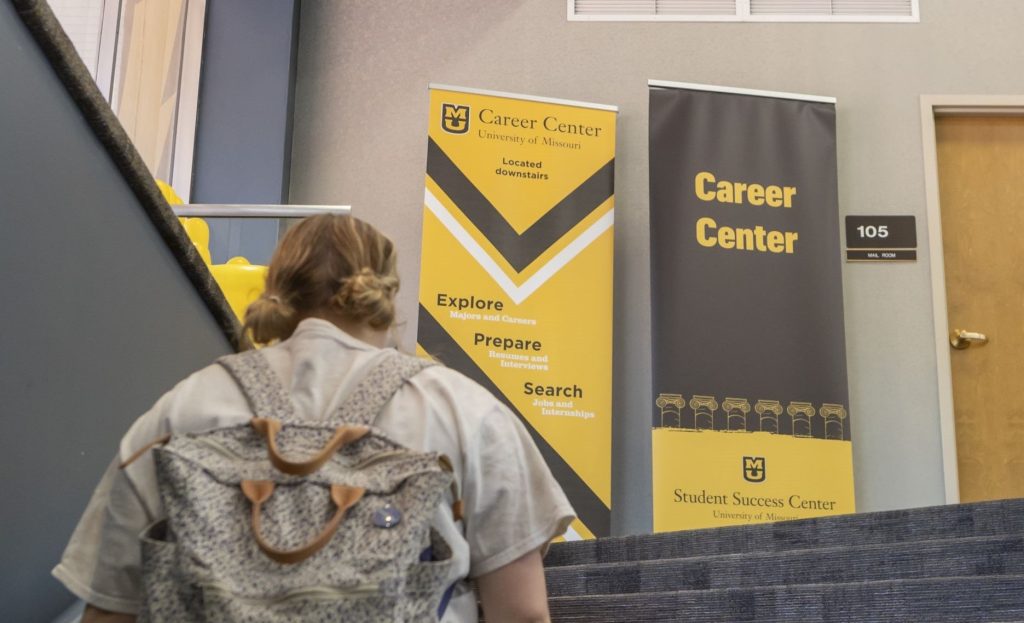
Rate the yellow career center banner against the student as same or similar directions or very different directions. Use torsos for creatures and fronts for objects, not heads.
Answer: very different directions

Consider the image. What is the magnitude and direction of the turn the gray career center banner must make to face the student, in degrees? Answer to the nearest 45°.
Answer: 0° — it already faces them

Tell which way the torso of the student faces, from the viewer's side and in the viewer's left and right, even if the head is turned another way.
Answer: facing away from the viewer

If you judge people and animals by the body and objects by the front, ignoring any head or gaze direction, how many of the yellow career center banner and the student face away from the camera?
1

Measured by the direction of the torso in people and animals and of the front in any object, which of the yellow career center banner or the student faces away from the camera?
the student

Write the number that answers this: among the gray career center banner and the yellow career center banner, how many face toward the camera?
2

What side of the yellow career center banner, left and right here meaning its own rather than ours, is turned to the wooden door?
left

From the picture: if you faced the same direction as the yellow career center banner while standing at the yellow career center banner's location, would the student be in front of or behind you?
in front

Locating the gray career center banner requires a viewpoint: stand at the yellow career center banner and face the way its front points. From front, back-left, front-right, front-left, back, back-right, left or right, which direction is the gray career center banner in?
left

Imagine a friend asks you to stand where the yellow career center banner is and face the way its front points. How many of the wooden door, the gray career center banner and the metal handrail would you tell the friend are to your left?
2

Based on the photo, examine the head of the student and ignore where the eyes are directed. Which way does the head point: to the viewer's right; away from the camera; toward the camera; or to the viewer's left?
away from the camera

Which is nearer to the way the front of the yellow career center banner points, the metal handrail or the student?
the student
